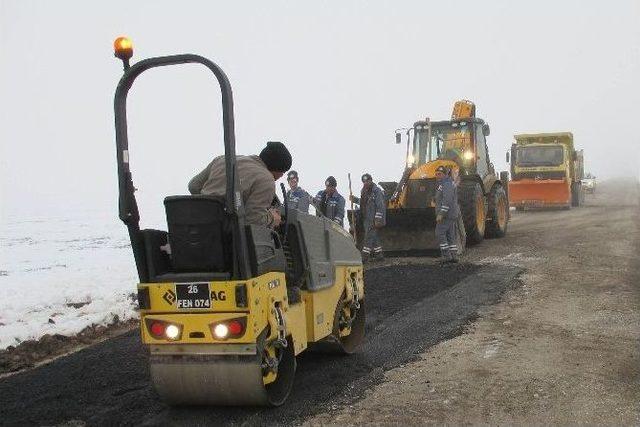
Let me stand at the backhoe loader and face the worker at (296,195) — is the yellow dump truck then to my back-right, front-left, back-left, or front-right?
back-right

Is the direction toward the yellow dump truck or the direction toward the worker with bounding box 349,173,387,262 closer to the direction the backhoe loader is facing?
the worker

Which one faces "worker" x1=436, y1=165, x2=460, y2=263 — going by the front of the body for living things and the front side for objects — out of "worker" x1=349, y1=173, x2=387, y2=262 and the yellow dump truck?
the yellow dump truck

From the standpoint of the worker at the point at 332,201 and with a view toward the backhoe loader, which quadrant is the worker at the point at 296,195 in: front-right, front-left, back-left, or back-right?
back-left

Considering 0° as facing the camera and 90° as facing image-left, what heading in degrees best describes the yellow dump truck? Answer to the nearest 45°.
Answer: approximately 0°

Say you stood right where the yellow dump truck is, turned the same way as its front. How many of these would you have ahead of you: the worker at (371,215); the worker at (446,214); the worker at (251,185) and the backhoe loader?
4

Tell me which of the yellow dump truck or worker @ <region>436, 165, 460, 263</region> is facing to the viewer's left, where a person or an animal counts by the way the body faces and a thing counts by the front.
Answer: the worker

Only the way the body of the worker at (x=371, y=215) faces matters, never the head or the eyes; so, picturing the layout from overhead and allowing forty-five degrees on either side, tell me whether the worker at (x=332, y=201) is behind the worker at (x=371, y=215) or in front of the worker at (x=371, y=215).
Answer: in front

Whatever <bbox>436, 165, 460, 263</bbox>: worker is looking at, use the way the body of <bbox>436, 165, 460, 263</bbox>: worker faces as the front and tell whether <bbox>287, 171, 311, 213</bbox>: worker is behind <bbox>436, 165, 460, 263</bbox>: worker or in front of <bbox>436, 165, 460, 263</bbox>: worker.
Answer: in front

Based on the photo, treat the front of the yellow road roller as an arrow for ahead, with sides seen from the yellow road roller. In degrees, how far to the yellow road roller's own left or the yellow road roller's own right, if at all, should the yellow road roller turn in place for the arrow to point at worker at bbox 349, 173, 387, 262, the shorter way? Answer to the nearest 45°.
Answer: approximately 45° to the yellow road roller's own left

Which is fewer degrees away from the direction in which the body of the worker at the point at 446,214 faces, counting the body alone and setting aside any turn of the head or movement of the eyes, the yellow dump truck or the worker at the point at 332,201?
the worker
